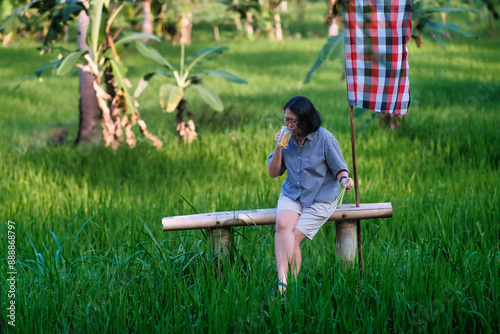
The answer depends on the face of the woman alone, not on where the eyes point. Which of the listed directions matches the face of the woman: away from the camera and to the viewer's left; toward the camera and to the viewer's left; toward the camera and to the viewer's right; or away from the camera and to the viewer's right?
toward the camera and to the viewer's left

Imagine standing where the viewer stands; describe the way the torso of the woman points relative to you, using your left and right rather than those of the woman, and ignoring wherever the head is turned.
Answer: facing the viewer and to the left of the viewer

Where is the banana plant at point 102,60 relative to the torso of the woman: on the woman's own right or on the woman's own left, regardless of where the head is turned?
on the woman's own right
